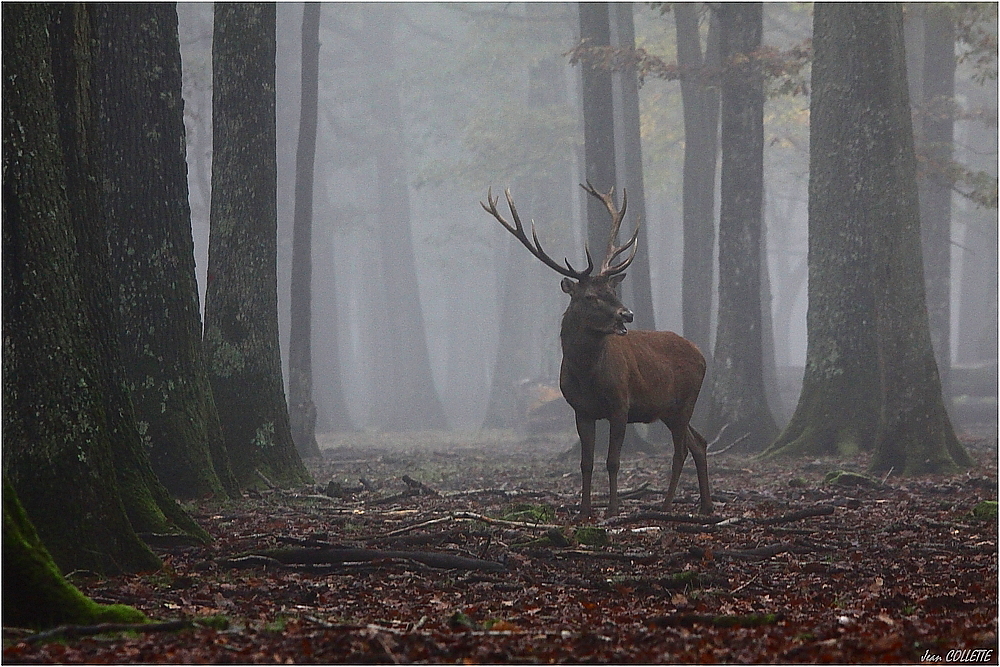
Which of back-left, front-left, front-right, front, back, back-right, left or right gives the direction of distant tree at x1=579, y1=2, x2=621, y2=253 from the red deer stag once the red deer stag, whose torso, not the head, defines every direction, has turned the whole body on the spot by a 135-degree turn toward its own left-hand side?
left

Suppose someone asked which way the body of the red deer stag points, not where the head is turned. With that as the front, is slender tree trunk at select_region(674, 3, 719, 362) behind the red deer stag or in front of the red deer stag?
behind

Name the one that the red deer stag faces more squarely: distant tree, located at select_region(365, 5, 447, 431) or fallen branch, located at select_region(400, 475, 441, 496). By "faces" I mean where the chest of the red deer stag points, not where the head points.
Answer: the fallen branch

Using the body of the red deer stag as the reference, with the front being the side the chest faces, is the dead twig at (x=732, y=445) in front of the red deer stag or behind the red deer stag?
behind

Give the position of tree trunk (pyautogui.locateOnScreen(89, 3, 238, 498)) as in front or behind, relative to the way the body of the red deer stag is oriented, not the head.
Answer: in front

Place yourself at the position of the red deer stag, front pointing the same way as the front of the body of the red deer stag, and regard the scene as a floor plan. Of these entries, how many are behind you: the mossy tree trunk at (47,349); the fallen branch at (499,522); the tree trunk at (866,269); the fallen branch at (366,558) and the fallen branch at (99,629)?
1

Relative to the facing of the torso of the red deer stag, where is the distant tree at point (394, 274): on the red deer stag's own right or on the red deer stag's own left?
on the red deer stag's own right

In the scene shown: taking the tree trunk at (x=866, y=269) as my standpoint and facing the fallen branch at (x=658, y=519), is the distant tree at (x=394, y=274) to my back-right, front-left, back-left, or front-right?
back-right

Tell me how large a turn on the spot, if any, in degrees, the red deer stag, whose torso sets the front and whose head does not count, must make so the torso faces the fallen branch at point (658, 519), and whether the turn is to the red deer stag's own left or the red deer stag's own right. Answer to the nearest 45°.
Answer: approximately 45° to the red deer stag's own left

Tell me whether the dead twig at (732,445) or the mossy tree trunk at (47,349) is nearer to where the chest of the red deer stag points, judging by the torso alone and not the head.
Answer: the mossy tree trunk

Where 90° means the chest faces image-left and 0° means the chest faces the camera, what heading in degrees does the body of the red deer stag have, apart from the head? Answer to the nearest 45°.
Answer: approximately 45°

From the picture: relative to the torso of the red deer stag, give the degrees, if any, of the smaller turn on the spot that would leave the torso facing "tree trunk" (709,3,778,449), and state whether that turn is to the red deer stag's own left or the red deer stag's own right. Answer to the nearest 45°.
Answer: approximately 135° to the red deer stag's own right

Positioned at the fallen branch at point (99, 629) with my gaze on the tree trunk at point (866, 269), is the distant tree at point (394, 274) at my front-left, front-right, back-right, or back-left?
front-left

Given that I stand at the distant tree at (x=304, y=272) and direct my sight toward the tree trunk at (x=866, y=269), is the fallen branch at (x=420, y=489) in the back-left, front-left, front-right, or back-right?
front-right

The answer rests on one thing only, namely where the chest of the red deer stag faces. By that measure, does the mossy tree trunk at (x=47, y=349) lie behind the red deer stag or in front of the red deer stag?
in front

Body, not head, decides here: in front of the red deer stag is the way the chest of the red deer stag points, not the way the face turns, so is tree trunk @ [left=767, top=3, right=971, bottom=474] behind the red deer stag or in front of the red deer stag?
behind

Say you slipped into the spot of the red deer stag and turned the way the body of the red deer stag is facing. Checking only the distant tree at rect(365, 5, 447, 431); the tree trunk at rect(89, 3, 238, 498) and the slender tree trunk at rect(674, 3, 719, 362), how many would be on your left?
0
